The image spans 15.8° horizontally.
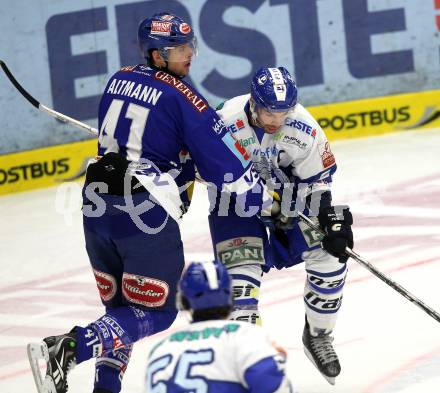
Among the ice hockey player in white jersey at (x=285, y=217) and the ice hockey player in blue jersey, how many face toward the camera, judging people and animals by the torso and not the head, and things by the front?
1

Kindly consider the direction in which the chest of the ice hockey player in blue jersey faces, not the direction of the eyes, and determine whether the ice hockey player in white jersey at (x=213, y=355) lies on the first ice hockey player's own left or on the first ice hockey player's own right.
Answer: on the first ice hockey player's own right

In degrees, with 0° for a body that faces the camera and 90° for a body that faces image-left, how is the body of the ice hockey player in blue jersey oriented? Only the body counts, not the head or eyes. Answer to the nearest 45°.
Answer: approximately 225°

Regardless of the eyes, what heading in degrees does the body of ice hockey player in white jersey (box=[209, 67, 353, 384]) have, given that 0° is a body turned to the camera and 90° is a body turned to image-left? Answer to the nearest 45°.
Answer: approximately 0°

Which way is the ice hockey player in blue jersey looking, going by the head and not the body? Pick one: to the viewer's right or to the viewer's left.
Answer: to the viewer's right

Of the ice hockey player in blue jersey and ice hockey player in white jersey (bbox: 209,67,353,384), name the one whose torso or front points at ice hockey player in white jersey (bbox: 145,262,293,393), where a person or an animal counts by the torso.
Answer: ice hockey player in white jersey (bbox: 209,67,353,384)

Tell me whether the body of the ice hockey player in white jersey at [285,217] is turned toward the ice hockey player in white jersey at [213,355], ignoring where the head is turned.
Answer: yes
